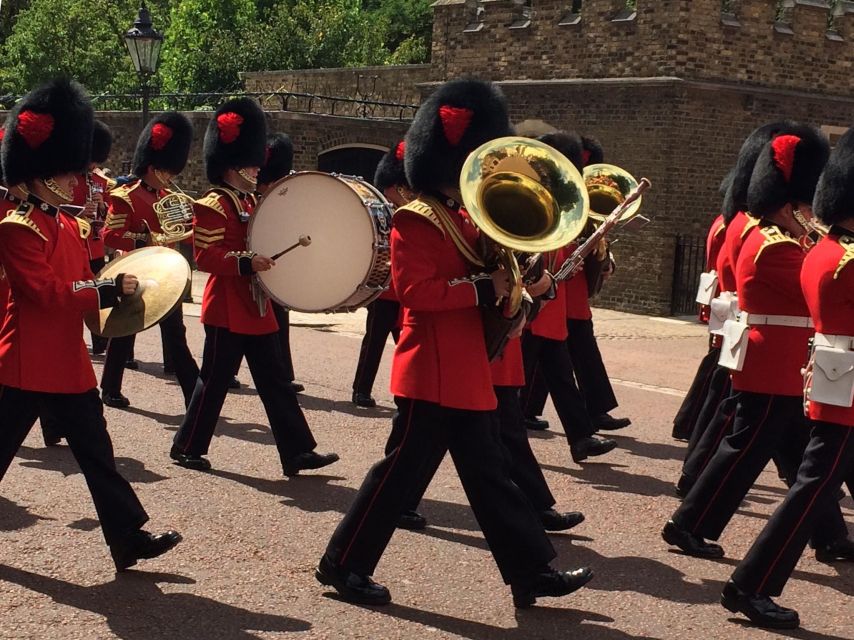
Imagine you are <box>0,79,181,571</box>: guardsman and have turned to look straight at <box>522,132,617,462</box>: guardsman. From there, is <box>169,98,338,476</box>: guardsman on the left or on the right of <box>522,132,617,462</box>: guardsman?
left

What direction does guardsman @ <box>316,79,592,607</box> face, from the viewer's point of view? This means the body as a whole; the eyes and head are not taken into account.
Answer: to the viewer's right

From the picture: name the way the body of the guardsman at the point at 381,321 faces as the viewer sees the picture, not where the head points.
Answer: to the viewer's right

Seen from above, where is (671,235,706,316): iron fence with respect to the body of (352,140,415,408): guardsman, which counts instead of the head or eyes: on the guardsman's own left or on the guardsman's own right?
on the guardsman's own left

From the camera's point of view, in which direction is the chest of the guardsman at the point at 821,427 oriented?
to the viewer's right

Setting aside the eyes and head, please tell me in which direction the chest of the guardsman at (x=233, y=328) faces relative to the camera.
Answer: to the viewer's right
